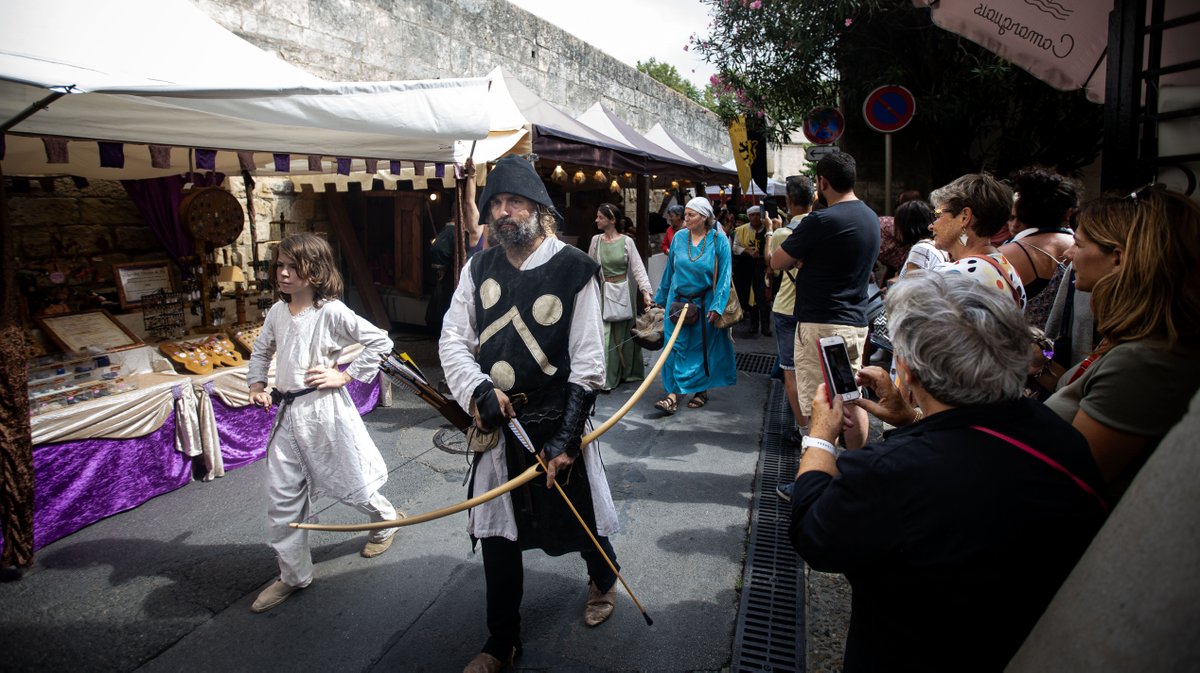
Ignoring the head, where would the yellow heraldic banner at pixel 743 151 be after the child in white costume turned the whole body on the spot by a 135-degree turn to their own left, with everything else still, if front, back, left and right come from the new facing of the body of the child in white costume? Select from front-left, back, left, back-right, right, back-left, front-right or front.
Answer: front-left

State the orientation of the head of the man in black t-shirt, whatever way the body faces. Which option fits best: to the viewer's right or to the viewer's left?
to the viewer's left

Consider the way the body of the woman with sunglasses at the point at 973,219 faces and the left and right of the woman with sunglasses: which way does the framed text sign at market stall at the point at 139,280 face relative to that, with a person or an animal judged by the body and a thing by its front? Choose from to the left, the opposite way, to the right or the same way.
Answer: the opposite way

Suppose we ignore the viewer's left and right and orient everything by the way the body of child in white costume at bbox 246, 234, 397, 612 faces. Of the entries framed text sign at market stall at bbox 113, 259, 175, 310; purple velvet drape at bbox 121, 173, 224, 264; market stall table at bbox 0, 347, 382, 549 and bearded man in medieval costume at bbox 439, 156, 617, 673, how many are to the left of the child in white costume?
1

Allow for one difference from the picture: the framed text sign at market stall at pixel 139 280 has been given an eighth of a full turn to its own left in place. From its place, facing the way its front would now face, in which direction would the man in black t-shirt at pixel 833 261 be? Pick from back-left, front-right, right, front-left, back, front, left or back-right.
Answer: front-right

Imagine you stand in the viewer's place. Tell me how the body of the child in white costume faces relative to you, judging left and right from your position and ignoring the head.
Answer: facing the viewer and to the left of the viewer

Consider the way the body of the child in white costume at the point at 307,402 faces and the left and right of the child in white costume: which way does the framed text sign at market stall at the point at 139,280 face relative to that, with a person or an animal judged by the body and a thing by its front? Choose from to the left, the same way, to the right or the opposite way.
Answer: to the left

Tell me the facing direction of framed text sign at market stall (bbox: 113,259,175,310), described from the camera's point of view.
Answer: facing the viewer and to the right of the viewer

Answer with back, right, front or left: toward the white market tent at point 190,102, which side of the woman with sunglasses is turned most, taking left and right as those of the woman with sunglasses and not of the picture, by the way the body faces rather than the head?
front

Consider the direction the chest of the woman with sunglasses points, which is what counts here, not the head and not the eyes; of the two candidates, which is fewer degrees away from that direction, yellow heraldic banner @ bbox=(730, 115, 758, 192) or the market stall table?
the market stall table

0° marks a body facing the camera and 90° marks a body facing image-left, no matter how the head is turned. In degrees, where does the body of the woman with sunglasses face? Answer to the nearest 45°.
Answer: approximately 90°

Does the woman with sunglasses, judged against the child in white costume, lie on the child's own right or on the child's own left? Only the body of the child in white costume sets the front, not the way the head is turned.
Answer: on the child's own left

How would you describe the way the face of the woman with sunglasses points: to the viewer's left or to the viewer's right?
to the viewer's left

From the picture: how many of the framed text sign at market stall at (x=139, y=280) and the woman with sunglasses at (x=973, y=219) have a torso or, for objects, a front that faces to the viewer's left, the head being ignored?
1

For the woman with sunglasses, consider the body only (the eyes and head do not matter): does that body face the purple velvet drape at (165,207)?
yes

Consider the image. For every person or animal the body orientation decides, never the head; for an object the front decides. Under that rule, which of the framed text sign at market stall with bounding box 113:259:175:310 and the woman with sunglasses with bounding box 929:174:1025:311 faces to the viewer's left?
the woman with sunglasses

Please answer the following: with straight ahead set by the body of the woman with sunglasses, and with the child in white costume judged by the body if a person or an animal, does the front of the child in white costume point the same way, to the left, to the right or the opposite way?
to the left
